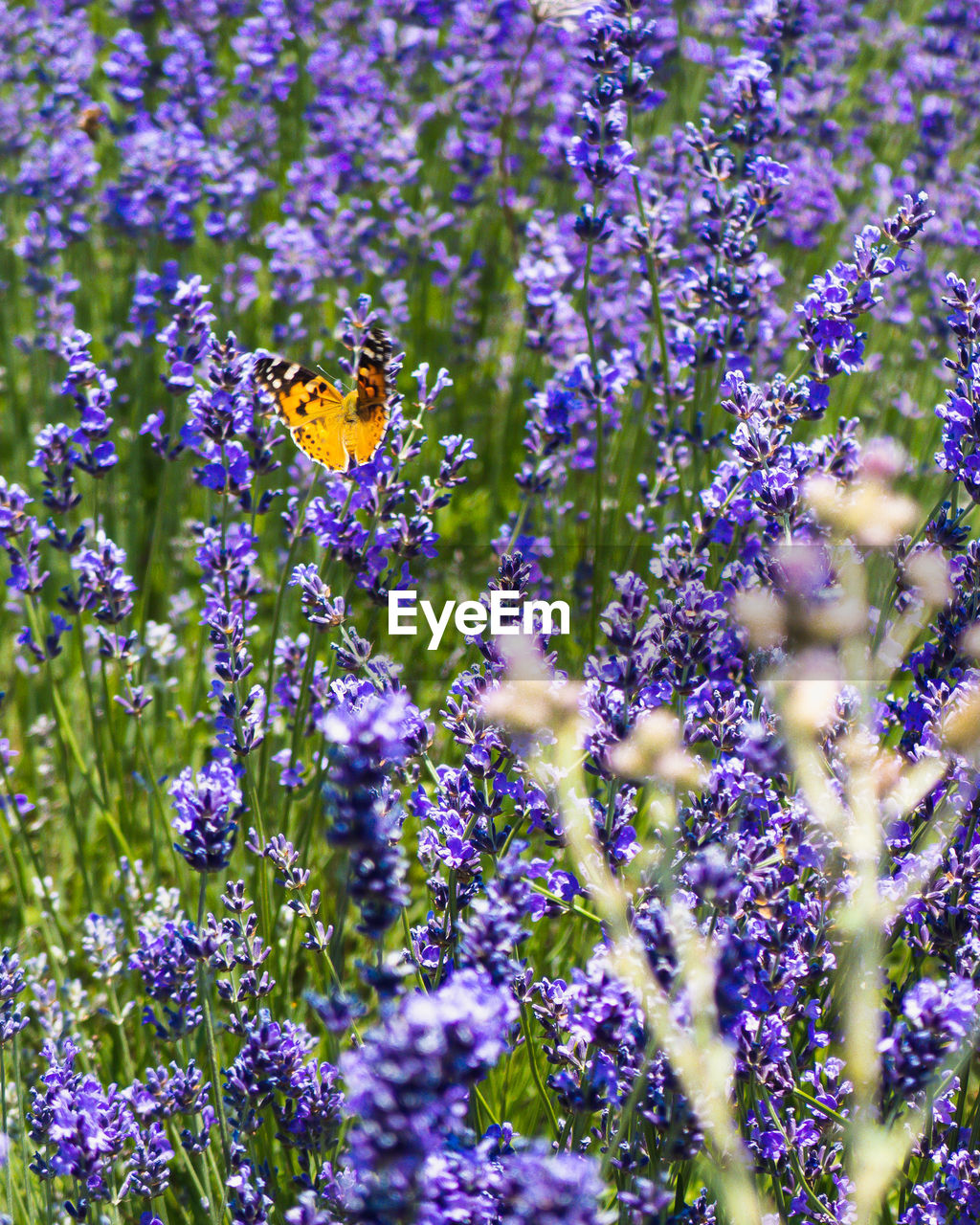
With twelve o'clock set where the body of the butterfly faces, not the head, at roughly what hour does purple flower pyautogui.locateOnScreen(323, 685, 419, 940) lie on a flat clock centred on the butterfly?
The purple flower is roughly at 6 o'clock from the butterfly.

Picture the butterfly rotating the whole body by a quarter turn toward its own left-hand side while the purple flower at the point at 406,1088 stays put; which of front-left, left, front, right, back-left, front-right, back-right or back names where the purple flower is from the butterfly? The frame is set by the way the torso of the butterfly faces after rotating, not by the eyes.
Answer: left

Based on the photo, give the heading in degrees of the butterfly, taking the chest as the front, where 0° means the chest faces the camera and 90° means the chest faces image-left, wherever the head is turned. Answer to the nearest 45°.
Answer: approximately 180°
